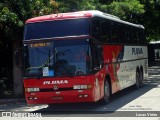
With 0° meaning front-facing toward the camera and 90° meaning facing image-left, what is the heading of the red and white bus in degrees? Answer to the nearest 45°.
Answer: approximately 45°
